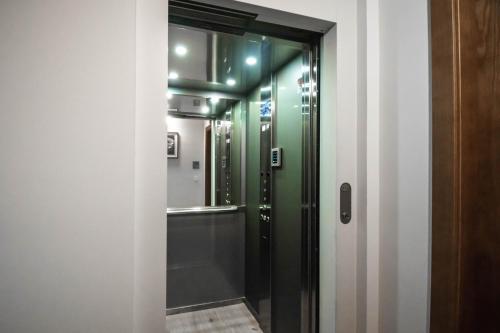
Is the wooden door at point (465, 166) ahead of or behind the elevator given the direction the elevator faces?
ahead

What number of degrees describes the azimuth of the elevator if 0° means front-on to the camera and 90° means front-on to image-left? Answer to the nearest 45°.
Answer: approximately 0°
